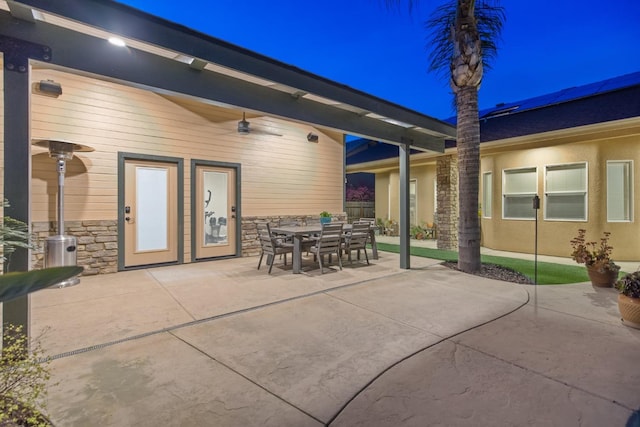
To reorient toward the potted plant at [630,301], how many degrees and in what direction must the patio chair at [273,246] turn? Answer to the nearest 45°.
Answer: approximately 90° to its right

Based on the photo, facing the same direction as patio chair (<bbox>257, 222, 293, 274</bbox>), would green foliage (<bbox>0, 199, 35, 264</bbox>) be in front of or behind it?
behind

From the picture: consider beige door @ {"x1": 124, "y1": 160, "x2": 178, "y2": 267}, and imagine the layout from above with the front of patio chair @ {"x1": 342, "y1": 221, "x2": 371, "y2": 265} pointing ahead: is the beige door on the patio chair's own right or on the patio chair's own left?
on the patio chair's own left

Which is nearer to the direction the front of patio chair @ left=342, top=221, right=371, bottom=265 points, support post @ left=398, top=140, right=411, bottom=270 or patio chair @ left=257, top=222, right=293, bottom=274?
the patio chair

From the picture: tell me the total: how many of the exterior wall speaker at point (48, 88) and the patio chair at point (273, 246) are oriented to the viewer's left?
0

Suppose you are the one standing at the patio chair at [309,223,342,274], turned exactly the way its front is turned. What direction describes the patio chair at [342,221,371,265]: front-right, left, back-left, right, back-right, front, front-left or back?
right

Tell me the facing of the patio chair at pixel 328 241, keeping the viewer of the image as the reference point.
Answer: facing away from the viewer and to the left of the viewer

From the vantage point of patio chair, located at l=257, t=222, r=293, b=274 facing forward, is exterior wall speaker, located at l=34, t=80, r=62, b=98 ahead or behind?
behind

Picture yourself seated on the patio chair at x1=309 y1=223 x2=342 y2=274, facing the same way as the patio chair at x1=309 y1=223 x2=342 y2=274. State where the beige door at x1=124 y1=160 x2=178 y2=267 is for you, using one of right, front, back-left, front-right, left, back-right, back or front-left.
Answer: front-left

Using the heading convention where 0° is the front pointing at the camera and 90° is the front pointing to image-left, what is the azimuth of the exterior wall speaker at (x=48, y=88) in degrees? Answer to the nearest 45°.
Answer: approximately 315°

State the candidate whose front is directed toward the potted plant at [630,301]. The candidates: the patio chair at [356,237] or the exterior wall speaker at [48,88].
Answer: the exterior wall speaker

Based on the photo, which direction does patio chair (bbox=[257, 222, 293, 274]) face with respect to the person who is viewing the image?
facing away from the viewer and to the right of the viewer

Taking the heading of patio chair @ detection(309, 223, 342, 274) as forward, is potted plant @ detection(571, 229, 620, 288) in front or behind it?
behind

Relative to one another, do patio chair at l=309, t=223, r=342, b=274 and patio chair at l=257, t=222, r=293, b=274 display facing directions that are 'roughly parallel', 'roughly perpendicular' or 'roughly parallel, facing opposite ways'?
roughly perpendicular

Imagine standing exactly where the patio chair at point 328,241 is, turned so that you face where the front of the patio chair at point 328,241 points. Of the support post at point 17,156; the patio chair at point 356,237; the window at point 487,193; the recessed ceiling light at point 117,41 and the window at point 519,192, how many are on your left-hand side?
2

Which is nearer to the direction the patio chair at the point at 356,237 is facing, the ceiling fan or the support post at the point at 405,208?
the ceiling fan
